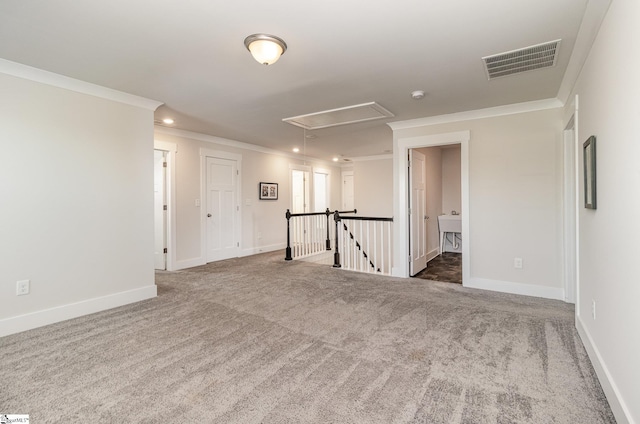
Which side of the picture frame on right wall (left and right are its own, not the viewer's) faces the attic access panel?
front

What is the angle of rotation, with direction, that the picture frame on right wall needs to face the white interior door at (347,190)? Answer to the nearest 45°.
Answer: approximately 45° to its right

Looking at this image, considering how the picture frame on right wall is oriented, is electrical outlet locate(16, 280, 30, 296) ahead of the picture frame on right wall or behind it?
ahead

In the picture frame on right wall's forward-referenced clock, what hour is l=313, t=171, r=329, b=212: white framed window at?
The white framed window is roughly at 1 o'clock from the picture frame on right wall.

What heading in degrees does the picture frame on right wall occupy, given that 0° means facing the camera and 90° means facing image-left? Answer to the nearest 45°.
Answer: approximately 90°

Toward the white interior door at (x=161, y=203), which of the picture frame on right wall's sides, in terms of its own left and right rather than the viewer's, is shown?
front
